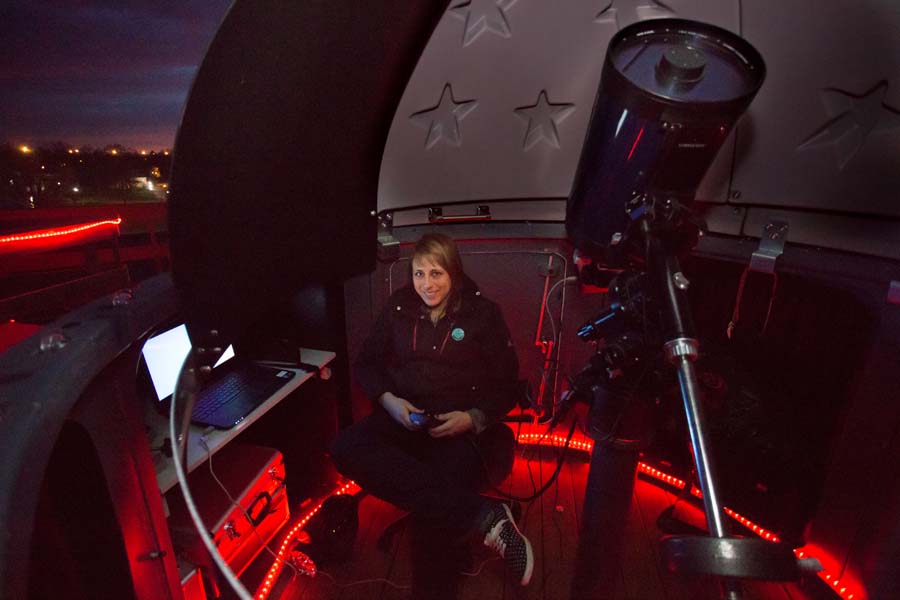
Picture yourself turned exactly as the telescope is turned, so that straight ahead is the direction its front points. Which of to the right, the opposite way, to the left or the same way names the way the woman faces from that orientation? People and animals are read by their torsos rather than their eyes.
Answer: the same way

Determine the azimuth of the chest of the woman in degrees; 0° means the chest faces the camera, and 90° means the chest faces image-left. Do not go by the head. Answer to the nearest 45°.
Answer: approximately 0°

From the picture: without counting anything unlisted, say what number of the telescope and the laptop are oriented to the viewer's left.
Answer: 0

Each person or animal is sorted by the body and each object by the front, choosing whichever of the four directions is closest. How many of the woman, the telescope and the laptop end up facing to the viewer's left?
0

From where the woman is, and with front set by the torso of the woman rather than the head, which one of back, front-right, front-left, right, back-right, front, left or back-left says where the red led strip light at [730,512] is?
left

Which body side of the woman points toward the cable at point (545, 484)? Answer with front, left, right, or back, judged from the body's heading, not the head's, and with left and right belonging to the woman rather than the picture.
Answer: left

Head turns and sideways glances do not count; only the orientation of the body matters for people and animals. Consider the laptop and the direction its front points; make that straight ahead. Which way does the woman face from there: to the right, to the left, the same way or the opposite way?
to the right

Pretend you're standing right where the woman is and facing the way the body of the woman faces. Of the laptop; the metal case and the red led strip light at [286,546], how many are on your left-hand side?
0

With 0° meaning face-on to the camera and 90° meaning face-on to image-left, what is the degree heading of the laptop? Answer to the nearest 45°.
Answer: approximately 315°

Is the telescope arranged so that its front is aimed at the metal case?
no

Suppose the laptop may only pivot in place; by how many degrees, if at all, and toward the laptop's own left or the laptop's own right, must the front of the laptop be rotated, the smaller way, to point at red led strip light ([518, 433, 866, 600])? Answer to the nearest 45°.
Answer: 0° — it already faces it

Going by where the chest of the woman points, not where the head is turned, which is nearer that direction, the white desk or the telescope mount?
the telescope mount

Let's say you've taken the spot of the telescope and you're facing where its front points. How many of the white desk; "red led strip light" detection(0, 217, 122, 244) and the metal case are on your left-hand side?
0

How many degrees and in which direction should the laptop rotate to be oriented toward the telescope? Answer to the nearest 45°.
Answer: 0° — it already faces it
